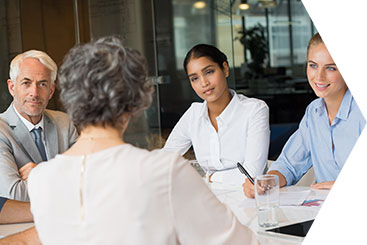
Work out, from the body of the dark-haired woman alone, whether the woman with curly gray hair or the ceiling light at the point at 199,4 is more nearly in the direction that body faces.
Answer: the woman with curly gray hair

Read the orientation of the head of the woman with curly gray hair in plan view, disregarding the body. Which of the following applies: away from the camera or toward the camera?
away from the camera

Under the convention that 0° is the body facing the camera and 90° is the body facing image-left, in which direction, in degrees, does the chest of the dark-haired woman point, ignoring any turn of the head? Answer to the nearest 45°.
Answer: approximately 45°

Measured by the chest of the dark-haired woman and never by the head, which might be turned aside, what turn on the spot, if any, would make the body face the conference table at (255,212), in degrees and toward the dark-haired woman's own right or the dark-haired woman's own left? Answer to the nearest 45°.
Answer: approximately 45° to the dark-haired woman's own left

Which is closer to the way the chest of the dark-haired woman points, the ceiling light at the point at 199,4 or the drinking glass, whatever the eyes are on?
the drinking glass

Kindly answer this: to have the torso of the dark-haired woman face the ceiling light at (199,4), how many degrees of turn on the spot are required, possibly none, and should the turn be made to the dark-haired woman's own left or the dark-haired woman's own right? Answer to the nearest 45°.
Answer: approximately 135° to the dark-haired woman's own right

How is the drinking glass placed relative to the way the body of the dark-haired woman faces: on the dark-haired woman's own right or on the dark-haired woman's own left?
on the dark-haired woman's own left
